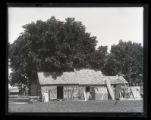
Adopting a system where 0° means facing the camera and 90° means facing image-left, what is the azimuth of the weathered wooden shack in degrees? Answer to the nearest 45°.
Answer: approximately 0°
